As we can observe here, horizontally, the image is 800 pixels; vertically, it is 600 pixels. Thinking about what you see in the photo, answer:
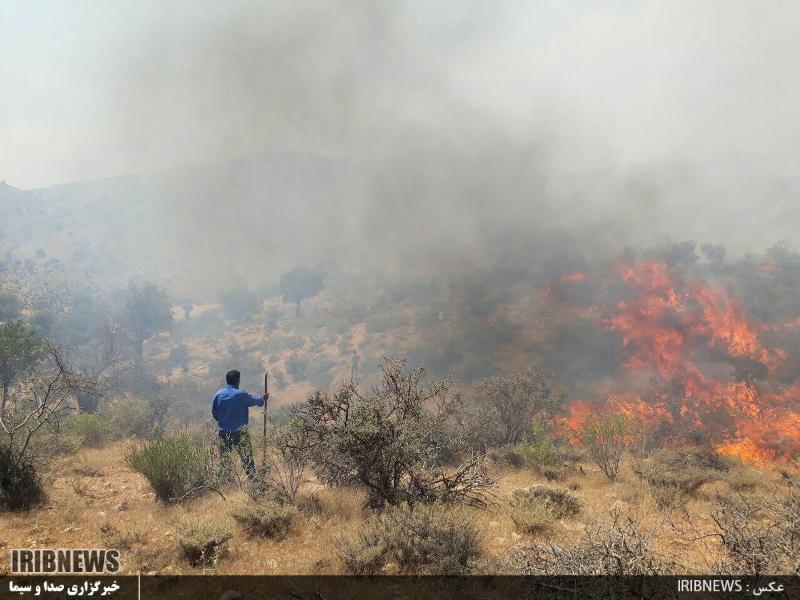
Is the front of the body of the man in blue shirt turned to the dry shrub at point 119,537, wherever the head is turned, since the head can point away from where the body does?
no

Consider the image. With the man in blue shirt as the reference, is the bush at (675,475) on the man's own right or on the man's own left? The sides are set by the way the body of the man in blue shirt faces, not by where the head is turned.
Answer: on the man's own right

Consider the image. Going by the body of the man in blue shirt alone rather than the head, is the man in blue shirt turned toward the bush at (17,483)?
no

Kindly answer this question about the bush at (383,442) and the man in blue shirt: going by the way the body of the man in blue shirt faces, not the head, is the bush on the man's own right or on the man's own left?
on the man's own right

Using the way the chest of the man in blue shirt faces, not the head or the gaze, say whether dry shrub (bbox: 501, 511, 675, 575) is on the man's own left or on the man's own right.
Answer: on the man's own right

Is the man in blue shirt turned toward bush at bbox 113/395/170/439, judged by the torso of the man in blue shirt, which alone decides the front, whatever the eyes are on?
no

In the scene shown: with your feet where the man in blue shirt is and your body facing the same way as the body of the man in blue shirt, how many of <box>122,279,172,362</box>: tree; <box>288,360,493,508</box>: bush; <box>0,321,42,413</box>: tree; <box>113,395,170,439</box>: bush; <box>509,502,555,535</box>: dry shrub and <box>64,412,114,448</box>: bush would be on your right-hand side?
2

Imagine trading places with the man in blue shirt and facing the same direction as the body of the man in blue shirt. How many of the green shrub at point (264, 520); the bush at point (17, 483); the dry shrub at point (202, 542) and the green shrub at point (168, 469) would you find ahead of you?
0

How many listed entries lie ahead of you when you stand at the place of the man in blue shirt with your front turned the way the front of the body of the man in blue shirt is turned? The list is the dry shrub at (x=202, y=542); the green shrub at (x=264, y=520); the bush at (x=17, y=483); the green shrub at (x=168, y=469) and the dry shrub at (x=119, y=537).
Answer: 0

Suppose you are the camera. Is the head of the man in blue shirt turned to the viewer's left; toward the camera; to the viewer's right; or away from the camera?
away from the camera

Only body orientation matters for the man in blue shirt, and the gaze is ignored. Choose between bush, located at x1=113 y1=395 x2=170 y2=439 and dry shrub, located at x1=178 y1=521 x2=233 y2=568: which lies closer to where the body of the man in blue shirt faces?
the bush

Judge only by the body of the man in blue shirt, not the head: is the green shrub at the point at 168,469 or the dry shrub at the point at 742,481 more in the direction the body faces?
the dry shrub

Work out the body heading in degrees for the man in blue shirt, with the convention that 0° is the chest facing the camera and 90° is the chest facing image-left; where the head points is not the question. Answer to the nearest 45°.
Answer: approximately 225°
